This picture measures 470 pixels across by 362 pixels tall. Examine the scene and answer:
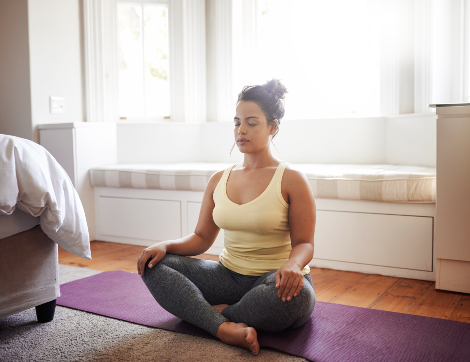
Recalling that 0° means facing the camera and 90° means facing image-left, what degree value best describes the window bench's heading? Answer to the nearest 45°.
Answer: approximately 45°

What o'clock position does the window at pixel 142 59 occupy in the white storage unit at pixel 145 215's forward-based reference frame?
The window is roughly at 6 o'clock from the white storage unit.

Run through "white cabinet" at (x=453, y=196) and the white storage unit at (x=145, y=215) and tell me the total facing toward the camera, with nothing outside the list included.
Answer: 2

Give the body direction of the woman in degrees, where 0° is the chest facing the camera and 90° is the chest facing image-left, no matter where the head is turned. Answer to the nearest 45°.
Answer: approximately 45°

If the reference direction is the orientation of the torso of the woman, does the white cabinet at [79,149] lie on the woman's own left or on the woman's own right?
on the woman's own right

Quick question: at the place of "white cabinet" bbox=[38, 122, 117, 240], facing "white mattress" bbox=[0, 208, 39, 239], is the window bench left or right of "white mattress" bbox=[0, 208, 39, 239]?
left

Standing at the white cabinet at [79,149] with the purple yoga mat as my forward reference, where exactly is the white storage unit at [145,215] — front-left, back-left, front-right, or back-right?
front-left

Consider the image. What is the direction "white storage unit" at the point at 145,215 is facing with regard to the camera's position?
facing the viewer

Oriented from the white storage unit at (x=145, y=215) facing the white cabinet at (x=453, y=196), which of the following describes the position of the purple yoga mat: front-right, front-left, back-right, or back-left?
front-right

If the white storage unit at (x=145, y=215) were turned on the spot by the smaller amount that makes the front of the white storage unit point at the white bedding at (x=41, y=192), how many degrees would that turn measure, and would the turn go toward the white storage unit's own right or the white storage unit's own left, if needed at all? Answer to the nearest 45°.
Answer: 0° — it already faces it

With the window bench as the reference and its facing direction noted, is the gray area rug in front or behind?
in front

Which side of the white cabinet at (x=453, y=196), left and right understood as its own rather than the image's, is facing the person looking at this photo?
front
